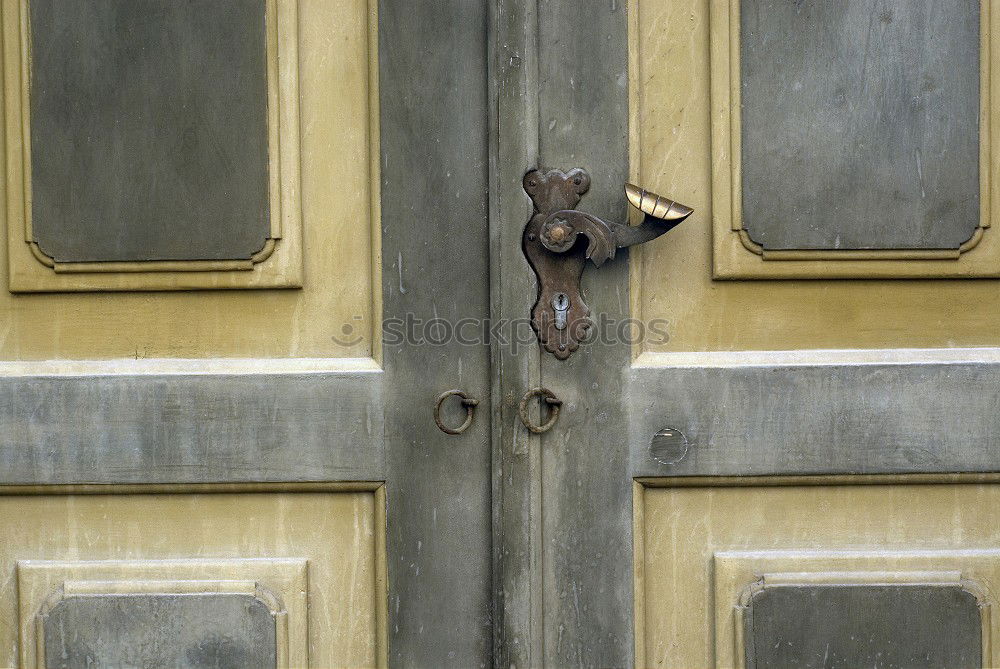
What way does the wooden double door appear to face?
toward the camera
